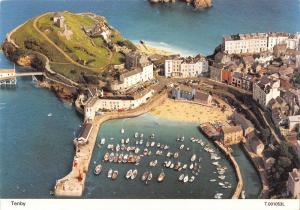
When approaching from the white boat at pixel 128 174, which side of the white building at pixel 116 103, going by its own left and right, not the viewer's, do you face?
front

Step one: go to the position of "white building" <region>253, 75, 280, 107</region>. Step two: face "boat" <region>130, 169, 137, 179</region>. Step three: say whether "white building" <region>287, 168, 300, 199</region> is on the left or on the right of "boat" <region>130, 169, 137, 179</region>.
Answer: left

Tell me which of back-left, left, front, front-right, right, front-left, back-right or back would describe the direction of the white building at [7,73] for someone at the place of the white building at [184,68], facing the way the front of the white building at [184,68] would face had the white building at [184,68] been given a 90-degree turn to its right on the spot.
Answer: front

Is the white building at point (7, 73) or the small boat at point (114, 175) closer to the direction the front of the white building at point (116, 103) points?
the small boat

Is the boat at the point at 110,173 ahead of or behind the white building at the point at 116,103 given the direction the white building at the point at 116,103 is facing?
ahead

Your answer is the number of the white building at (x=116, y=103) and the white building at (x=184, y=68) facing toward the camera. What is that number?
2

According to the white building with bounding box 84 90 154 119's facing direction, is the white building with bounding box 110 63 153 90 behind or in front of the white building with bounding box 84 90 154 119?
behind

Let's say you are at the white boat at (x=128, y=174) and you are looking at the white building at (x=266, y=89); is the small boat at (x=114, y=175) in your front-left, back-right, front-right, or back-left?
back-left

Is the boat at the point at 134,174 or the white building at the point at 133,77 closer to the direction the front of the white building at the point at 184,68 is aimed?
the boat

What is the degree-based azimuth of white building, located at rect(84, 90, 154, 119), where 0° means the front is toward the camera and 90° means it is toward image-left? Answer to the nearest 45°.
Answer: approximately 0°
